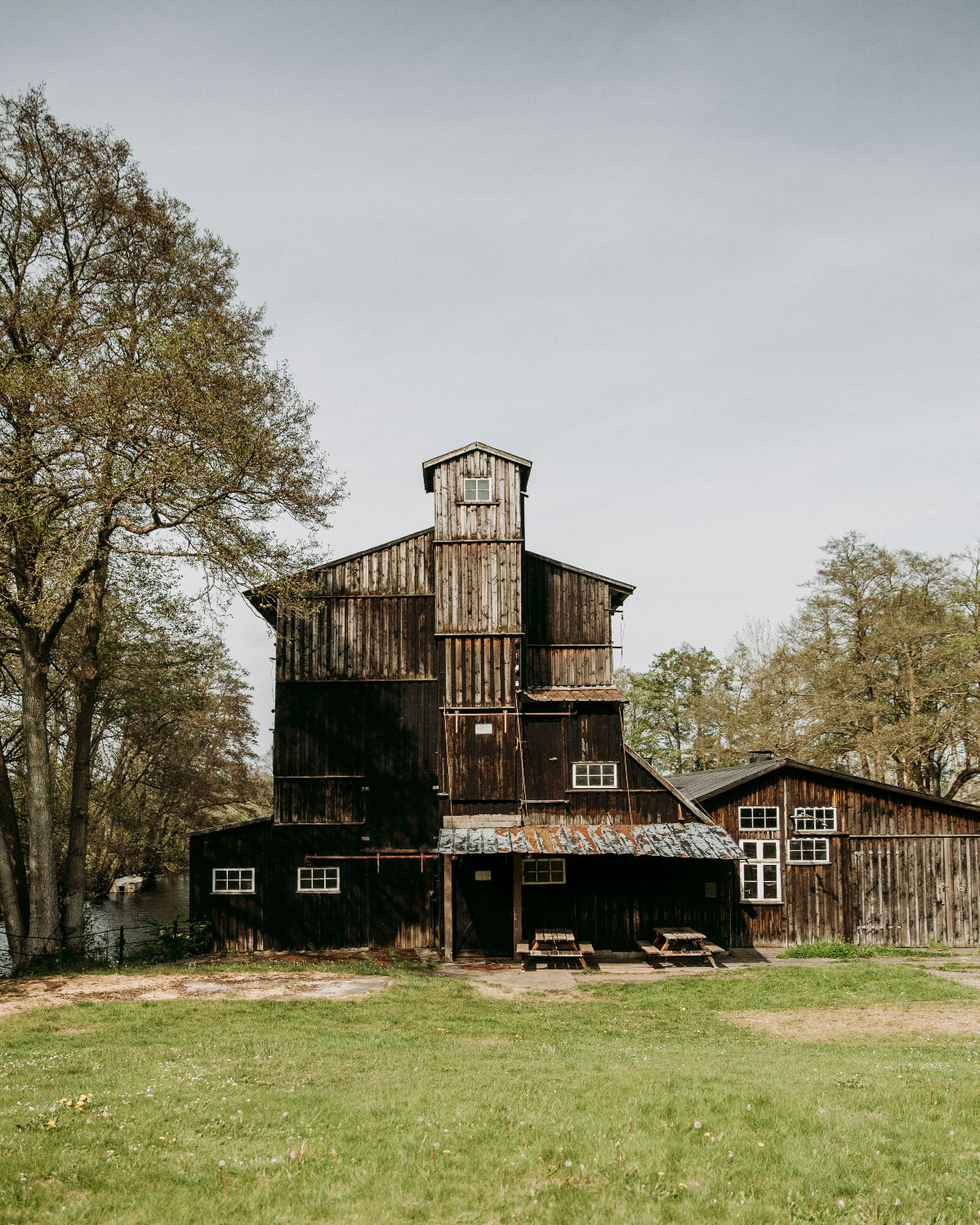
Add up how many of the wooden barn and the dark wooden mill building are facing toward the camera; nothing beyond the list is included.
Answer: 2

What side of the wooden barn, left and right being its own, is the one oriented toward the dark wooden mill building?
right

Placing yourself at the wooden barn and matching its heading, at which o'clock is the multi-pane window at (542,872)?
The multi-pane window is roughly at 2 o'clock from the wooden barn.

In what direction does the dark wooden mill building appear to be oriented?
toward the camera

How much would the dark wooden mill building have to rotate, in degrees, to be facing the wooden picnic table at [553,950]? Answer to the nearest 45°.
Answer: approximately 45° to its left

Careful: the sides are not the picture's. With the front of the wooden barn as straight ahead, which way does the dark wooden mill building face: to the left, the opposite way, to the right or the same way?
the same way

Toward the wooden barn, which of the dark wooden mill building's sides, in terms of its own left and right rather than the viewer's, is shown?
left

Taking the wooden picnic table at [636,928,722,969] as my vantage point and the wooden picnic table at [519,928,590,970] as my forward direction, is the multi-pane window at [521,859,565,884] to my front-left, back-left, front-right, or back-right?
front-right

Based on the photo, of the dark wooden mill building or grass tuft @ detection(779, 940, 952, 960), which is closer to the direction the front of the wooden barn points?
the grass tuft

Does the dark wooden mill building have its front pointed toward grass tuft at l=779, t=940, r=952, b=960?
no
